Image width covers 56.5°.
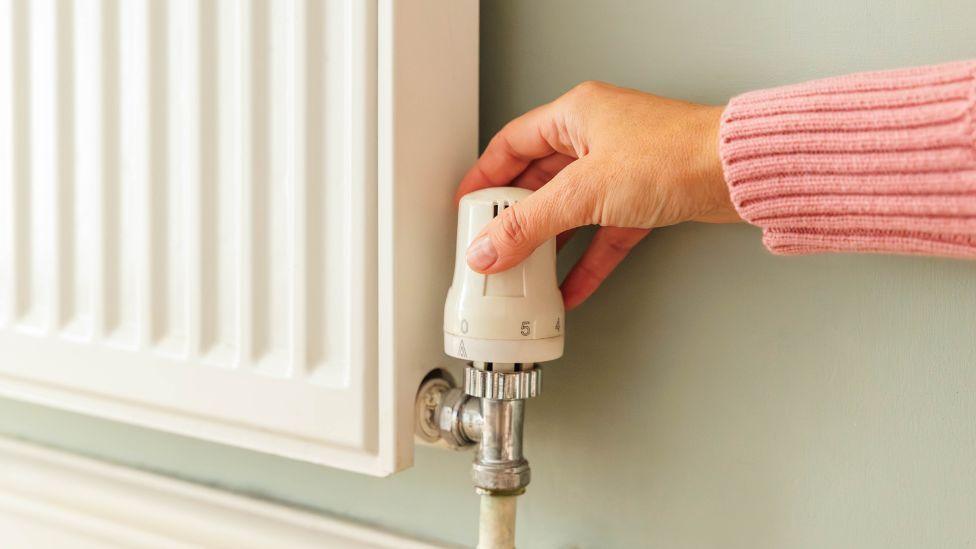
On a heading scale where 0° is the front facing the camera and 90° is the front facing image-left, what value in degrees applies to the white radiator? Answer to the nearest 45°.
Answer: approximately 45°
